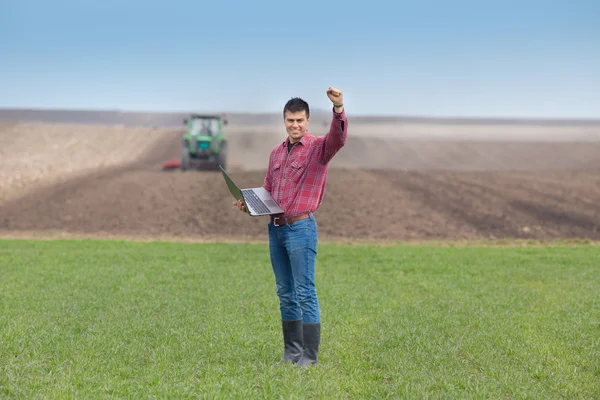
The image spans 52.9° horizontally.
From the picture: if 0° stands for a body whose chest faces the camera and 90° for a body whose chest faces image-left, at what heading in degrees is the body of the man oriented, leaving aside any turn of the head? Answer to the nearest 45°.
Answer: approximately 45°

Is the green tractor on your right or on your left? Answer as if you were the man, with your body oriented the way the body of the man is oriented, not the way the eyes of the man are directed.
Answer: on your right
